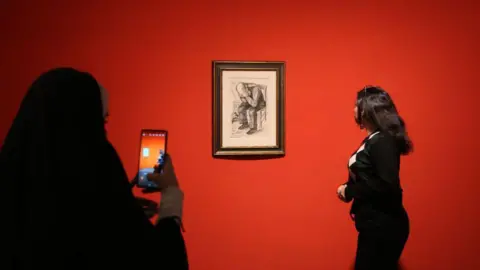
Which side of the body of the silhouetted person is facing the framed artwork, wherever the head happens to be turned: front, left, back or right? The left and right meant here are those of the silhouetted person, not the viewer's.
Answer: front

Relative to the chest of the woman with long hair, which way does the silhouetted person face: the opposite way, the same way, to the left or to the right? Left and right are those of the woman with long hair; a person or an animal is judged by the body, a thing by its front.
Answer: to the right

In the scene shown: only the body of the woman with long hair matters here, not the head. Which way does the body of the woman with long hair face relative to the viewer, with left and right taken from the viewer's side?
facing to the left of the viewer

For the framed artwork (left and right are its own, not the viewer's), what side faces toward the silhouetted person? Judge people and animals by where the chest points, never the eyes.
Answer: front

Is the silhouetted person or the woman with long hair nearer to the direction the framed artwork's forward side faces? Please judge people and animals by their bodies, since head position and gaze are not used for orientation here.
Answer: the silhouetted person

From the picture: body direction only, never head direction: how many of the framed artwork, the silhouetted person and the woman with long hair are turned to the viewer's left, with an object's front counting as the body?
1

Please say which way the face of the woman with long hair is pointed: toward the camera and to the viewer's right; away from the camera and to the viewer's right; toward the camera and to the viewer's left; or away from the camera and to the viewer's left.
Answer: away from the camera and to the viewer's left

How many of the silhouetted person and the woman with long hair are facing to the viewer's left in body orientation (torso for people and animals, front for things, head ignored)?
1

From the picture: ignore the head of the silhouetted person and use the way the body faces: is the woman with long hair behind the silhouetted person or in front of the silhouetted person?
in front

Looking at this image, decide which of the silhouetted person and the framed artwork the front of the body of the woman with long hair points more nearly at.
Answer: the framed artwork
